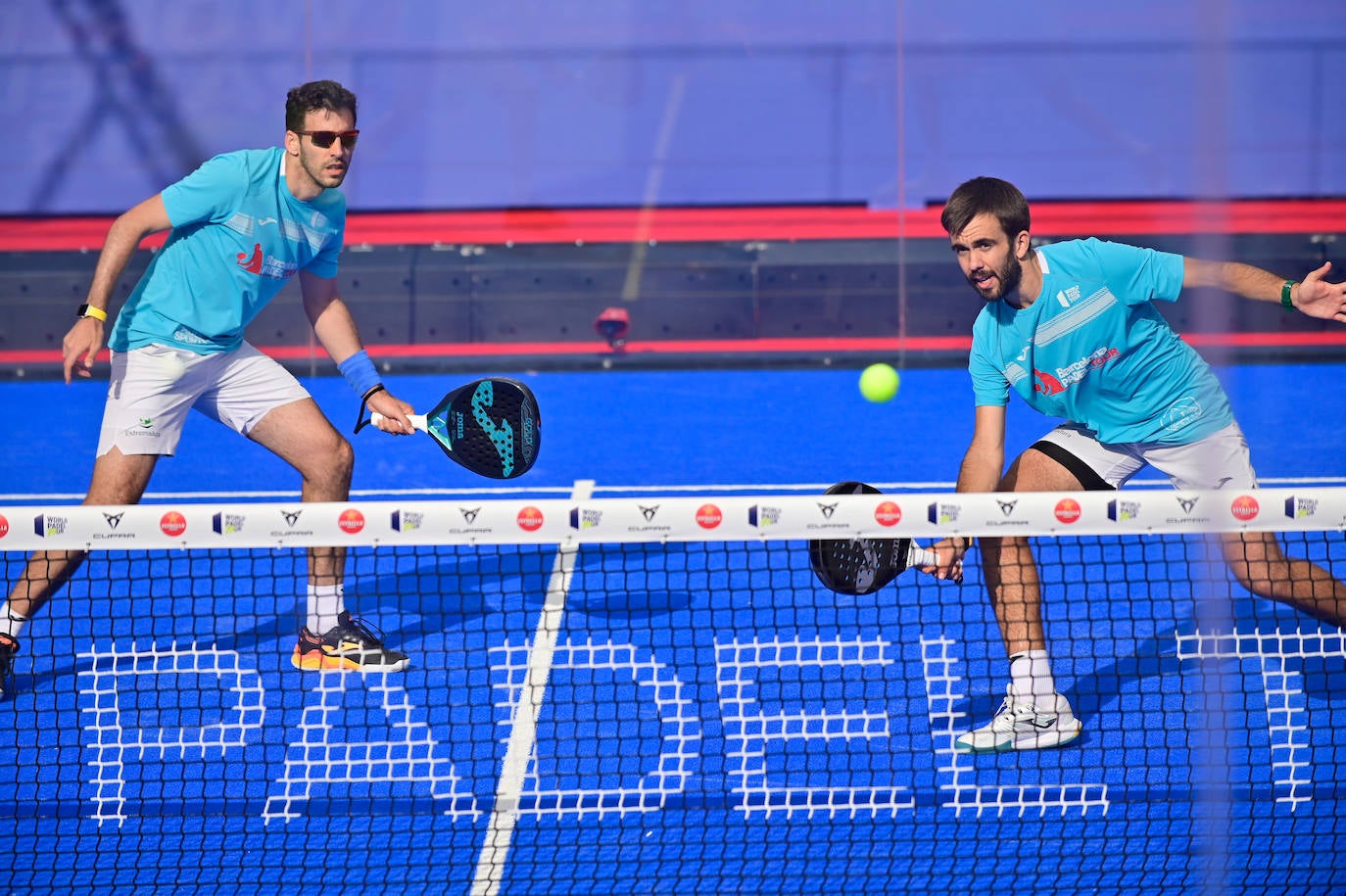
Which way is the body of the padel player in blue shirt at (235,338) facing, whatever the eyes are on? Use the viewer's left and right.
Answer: facing the viewer and to the right of the viewer

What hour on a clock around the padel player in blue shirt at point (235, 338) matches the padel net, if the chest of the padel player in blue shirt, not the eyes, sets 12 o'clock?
The padel net is roughly at 12 o'clock from the padel player in blue shirt.

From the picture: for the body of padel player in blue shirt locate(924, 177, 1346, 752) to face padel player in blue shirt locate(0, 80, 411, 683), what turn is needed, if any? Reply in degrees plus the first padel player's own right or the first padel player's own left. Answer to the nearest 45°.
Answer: approximately 45° to the first padel player's own right

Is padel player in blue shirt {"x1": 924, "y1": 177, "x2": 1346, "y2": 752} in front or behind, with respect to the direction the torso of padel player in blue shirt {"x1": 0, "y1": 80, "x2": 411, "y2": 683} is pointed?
in front

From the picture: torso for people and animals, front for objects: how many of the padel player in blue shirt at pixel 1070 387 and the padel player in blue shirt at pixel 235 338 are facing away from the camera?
0

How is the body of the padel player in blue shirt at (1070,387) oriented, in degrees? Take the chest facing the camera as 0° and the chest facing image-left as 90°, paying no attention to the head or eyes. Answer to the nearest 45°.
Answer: approximately 45°

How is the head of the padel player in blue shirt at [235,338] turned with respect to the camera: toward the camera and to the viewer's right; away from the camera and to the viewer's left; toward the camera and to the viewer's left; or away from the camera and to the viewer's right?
toward the camera and to the viewer's right

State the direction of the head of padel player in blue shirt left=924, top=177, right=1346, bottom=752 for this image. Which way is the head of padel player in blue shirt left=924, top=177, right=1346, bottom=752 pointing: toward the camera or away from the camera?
toward the camera
